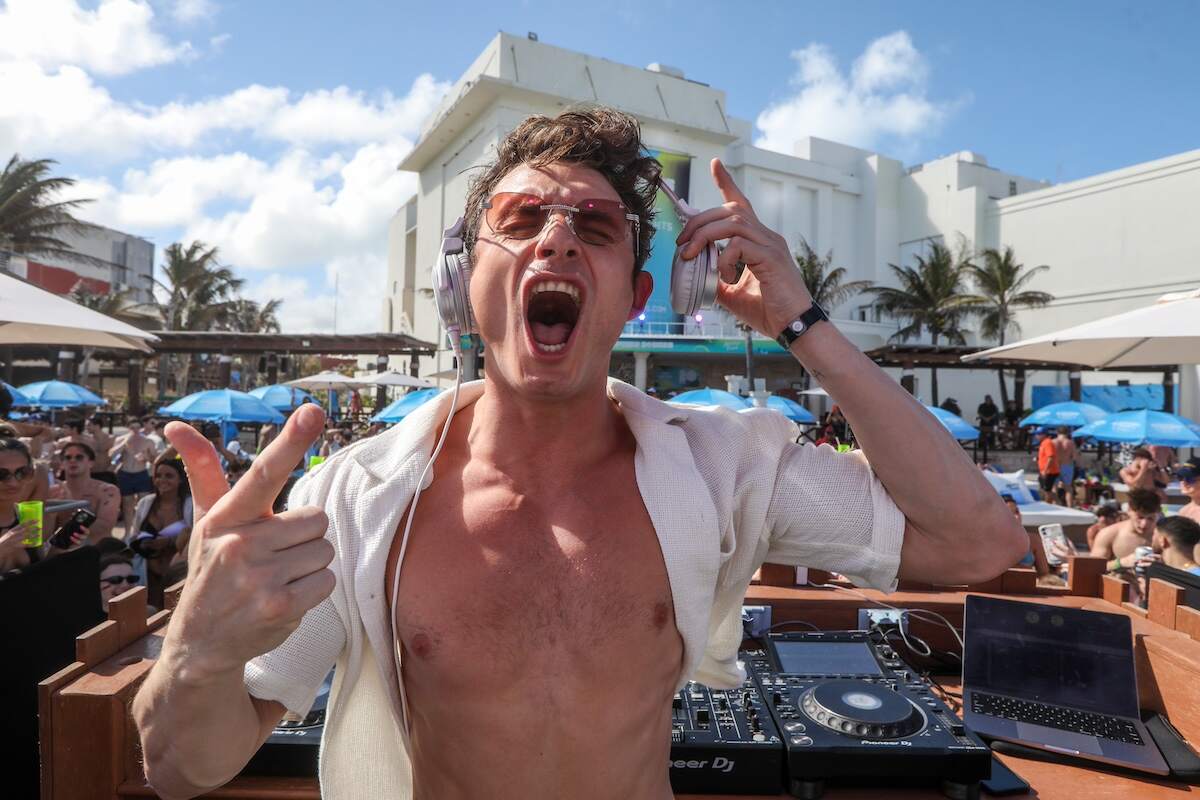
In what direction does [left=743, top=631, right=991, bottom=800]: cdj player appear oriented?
toward the camera

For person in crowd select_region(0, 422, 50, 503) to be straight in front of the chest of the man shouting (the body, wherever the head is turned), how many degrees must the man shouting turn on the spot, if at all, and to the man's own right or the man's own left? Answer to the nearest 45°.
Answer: approximately 135° to the man's own right

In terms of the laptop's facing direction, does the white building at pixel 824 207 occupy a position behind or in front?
behind

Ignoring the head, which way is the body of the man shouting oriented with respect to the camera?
toward the camera

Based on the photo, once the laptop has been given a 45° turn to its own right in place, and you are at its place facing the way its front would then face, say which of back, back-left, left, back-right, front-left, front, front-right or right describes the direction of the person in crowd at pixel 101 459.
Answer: front-right

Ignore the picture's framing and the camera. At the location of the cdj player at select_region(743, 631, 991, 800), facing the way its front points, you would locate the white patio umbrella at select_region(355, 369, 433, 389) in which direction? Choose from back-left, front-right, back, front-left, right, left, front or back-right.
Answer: back-right

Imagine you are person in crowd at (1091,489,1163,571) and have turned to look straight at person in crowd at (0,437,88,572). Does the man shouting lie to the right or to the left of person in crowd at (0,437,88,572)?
left
